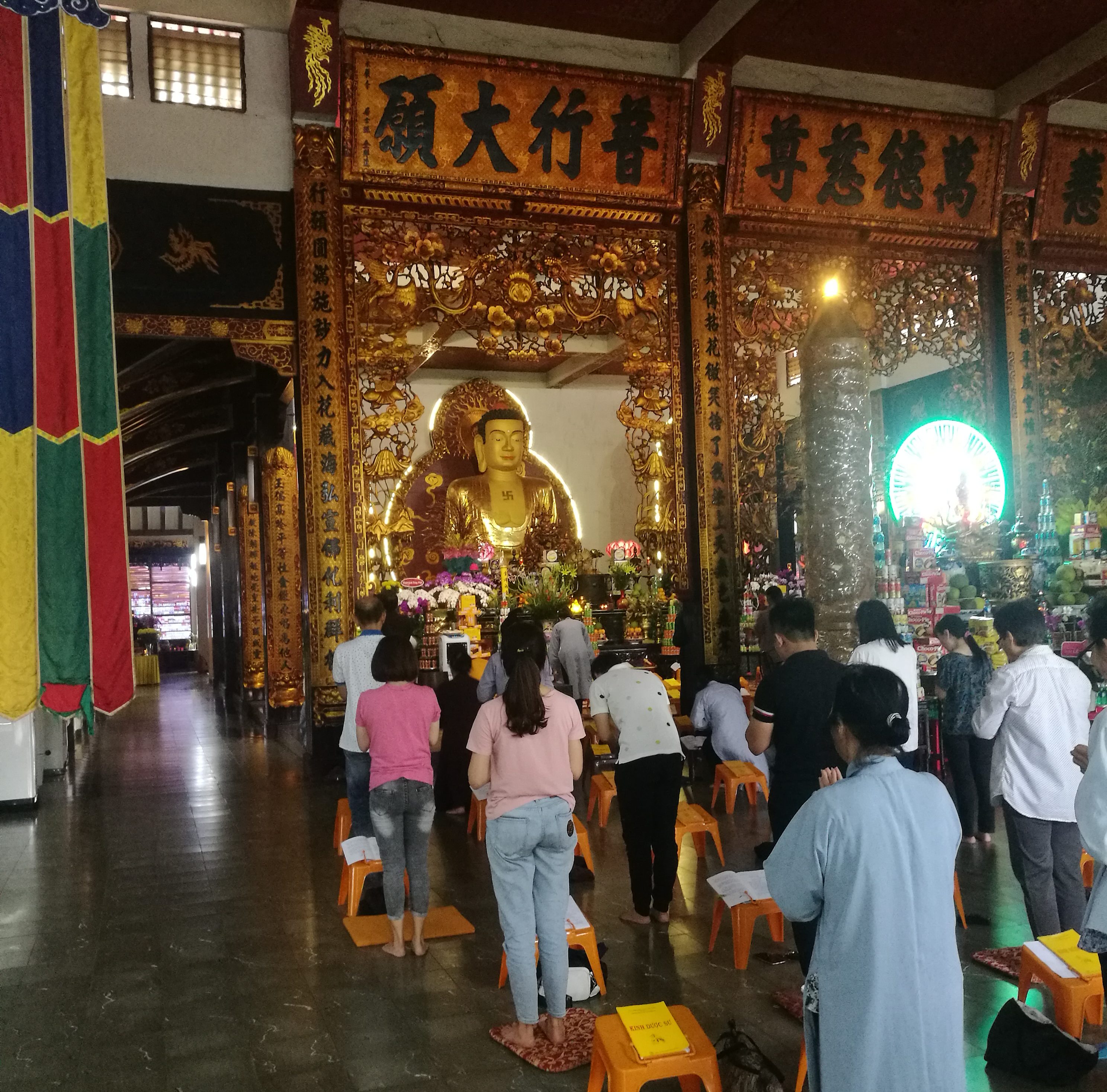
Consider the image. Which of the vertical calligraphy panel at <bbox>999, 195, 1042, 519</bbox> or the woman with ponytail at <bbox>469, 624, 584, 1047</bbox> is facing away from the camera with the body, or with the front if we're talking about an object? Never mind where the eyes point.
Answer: the woman with ponytail

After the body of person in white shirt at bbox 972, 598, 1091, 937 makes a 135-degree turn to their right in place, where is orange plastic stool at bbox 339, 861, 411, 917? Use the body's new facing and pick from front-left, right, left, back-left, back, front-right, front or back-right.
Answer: back

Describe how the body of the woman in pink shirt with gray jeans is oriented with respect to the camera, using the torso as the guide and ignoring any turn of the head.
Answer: away from the camera

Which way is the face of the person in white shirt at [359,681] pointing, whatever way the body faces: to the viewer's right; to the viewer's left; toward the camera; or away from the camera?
away from the camera

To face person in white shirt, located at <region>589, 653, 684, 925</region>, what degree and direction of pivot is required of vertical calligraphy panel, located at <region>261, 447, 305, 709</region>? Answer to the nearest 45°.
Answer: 0° — it already faces them

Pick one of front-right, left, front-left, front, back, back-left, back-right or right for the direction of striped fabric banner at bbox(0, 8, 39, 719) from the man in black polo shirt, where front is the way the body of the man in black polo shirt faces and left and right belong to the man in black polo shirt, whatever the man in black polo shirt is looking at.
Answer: left

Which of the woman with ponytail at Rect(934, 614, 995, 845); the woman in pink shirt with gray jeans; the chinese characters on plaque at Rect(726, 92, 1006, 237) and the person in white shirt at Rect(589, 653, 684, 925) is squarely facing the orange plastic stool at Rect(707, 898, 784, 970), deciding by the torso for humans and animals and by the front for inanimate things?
the chinese characters on plaque

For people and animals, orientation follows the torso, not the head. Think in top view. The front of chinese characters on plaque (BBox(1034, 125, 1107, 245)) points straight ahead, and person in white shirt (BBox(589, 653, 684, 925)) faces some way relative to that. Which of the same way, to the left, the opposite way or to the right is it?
the opposite way

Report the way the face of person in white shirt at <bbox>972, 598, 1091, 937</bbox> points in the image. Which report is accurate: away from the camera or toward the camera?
away from the camera

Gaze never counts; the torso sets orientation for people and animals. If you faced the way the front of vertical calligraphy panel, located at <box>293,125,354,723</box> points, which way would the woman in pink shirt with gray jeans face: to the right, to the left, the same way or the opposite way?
the opposite way

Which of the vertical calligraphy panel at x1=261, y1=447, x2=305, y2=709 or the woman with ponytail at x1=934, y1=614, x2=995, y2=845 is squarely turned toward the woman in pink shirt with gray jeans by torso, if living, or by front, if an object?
the vertical calligraphy panel

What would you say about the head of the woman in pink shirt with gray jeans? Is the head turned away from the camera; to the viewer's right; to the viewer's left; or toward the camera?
away from the camera

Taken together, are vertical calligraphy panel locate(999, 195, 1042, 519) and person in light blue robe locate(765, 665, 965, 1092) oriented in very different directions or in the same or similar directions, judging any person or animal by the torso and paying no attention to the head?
very different directions

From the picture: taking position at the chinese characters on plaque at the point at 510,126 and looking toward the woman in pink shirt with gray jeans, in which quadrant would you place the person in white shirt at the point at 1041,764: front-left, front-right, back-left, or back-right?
front-left

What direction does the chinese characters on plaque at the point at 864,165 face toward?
toward the camera

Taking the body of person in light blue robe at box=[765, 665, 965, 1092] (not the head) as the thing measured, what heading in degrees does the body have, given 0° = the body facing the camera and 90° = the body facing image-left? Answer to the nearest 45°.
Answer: approximately 135°

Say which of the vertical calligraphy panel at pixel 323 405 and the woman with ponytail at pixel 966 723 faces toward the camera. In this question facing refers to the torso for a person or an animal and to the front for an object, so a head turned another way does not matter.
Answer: the vertical calligraphy panel

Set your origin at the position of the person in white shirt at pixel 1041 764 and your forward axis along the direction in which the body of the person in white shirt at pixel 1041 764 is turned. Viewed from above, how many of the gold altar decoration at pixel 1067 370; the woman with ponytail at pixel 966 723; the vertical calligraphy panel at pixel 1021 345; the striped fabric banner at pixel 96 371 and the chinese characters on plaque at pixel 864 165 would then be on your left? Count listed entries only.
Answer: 1

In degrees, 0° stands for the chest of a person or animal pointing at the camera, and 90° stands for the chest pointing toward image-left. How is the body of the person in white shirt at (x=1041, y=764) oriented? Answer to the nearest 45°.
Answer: approximately 135°

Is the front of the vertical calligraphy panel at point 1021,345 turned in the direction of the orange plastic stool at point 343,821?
no

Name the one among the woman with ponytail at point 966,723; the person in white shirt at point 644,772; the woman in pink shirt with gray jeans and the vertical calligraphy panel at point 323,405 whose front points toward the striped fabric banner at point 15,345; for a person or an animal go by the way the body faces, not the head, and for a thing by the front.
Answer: the vertical calligraphy panel

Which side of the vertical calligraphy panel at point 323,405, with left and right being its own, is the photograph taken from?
front
